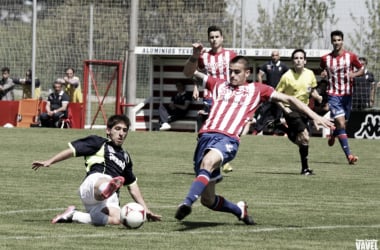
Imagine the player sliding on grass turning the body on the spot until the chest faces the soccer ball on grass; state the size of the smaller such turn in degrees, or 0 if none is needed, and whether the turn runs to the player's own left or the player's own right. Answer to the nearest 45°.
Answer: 0° — they already face it

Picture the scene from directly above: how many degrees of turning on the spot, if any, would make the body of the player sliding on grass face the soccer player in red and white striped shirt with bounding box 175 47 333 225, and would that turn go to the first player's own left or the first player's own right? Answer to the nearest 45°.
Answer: approximately 45° to the first player's own left

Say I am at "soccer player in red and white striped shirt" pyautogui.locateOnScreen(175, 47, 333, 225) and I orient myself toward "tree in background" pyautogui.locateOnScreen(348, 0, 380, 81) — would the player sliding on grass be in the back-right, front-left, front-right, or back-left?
back-left

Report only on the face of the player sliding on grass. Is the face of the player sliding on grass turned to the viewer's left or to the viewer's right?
to the viewer's right

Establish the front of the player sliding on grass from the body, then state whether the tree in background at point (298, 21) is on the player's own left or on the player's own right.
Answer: on the player's own left

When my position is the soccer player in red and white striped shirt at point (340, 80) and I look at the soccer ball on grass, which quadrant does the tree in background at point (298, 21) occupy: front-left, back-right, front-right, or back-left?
back-right

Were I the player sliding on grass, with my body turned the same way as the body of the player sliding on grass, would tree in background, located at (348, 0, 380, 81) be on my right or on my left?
on my left

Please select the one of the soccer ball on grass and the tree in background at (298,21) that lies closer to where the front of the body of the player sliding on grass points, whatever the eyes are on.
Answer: the soccer ball on grass

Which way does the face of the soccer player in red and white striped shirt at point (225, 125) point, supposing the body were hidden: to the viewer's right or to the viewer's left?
to the viewer's left

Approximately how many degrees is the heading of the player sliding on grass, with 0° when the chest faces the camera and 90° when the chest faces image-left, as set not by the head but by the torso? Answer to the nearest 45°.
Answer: approximately 315°
